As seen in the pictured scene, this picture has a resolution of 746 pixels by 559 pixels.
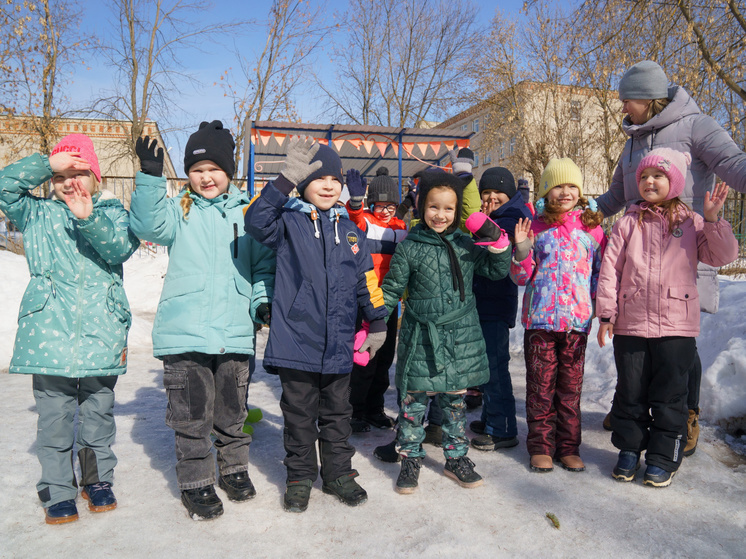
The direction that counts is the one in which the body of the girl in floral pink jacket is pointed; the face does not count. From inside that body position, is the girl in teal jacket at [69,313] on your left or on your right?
on your right

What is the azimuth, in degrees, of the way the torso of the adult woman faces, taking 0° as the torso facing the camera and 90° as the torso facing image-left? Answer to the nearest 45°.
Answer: approximately 45°

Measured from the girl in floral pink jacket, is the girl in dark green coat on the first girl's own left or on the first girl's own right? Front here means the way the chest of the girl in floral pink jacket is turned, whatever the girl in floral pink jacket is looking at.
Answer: on the first girl's own right

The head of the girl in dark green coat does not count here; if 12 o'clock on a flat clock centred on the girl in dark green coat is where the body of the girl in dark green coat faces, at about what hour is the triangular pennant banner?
The triangular pennant banner is roughly at 5 o'clock from the girl in dark green coat.

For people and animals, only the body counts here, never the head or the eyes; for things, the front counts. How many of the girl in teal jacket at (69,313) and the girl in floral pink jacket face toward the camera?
2

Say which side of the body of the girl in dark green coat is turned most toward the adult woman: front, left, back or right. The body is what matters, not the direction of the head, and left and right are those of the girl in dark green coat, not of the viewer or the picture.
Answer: left

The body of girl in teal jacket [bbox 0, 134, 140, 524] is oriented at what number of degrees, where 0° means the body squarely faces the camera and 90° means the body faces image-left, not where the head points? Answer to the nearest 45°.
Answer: approximately 0°

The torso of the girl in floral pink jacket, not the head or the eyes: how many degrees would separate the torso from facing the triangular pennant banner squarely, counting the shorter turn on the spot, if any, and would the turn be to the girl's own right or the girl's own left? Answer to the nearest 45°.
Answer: approximately 135° to the girl's own right

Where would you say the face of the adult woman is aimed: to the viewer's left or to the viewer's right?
to the viewer's left
